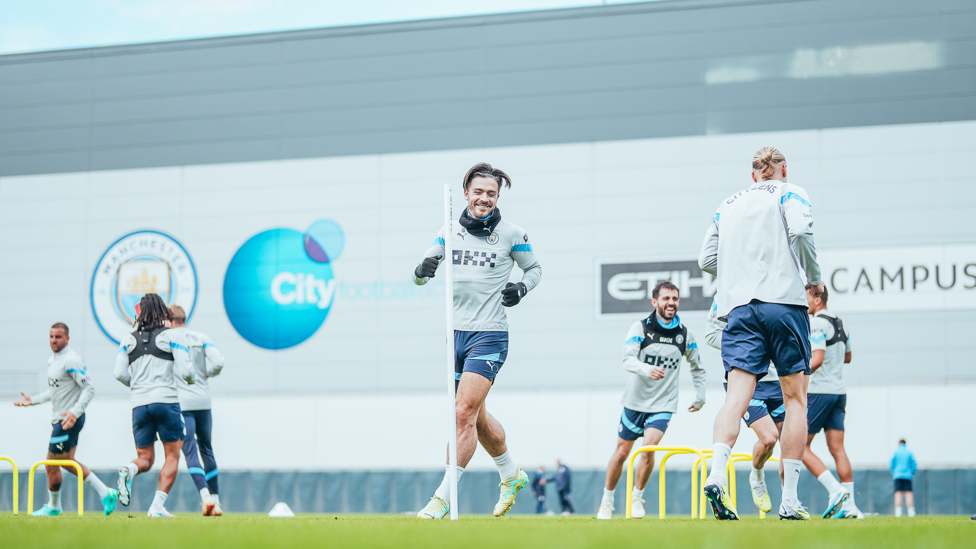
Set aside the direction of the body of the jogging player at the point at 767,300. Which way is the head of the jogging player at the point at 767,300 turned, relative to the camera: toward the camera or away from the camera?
away from the camera

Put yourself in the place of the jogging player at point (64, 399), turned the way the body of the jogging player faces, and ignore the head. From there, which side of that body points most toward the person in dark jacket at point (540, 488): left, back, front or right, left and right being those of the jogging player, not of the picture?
back

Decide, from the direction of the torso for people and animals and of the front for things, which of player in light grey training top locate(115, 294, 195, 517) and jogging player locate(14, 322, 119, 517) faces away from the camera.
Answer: the player in light grey training top

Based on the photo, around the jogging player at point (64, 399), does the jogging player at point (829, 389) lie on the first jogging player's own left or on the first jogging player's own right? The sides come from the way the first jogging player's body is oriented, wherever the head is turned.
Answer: on the first jogging player's own left

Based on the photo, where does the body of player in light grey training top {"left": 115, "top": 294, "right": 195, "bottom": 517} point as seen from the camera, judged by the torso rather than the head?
away from the camera

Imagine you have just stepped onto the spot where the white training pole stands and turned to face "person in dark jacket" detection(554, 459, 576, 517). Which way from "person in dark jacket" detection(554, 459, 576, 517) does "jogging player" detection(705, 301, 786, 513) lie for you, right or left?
right

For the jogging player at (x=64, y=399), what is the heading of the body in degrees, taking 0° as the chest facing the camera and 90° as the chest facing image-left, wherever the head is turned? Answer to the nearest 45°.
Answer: approximately 45°
